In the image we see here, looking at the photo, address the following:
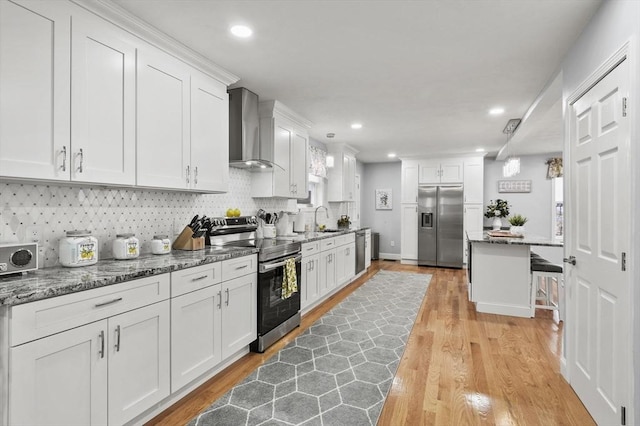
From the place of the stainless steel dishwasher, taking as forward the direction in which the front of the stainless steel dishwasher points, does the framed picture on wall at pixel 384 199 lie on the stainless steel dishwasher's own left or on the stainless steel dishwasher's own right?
on the stainless steel dishwasher's own left

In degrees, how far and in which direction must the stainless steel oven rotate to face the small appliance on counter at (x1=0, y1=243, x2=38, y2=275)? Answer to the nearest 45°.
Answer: approximately 90° to its right

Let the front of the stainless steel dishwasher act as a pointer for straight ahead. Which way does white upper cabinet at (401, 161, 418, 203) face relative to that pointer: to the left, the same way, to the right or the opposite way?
to the right

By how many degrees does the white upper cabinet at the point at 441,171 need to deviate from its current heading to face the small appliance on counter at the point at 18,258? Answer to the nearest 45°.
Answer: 0° — it already faces it

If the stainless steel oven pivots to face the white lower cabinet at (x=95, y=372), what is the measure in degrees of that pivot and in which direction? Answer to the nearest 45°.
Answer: approximately 90° to its right

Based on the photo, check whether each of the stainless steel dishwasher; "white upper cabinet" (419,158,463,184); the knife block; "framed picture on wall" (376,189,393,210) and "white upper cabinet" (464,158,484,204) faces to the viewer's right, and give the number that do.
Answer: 2

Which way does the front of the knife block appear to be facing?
to the viewer's right

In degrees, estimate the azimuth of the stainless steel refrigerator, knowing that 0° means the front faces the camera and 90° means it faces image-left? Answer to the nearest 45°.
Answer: approximately 0°
